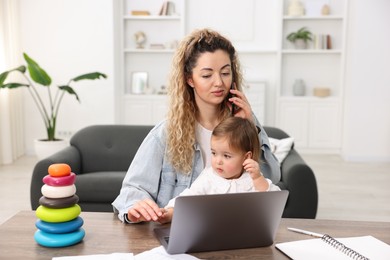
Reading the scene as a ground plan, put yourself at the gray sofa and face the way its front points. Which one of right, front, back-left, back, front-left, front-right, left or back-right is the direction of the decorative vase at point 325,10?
back-left

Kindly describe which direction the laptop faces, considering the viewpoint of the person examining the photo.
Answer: facing away from the viewer and to the left of the viewer

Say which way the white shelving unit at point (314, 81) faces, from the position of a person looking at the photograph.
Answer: facing the viewer

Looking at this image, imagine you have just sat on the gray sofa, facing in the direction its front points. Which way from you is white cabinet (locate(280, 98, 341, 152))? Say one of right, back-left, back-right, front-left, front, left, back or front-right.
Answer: back-left

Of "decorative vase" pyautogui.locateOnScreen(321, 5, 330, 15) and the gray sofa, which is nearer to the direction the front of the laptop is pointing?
the gray sofa

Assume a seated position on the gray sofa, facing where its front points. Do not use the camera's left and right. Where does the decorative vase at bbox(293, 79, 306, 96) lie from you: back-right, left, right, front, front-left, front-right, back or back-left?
back-left

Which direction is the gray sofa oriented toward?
toward the camera

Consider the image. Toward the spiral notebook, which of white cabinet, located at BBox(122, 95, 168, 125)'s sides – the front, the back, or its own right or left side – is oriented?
front

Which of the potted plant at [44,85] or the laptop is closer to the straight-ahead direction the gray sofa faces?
the laptop

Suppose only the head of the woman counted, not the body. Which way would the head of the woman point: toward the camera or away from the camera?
toward the camera

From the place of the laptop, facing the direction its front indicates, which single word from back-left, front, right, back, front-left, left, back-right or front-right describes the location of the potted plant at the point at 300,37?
front-right

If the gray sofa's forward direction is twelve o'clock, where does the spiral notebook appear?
The spiral notebook is roughly at 11 o'clock from the gray sofa.

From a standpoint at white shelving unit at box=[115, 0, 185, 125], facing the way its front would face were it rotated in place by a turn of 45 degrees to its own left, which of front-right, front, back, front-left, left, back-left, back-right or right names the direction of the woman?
front-right

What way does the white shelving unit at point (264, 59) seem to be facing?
toward the camera
